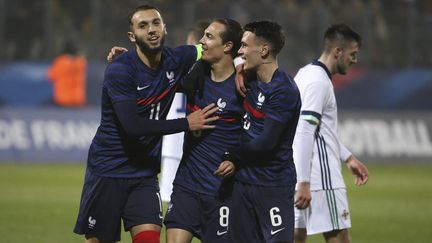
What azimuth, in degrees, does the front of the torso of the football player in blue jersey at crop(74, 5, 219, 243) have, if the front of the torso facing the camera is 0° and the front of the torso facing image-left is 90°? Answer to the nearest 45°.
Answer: approximately 315°

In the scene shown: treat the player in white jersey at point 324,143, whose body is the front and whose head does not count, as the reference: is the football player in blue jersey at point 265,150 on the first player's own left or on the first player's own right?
on the first player's own right

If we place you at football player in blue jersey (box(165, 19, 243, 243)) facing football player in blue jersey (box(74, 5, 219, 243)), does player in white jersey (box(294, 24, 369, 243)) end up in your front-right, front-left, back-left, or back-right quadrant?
back-right

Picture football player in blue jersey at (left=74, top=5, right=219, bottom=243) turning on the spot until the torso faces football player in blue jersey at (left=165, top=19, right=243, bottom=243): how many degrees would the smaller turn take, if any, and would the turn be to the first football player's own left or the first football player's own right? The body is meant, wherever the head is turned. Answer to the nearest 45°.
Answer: approximately 45° to the first football player's own left
